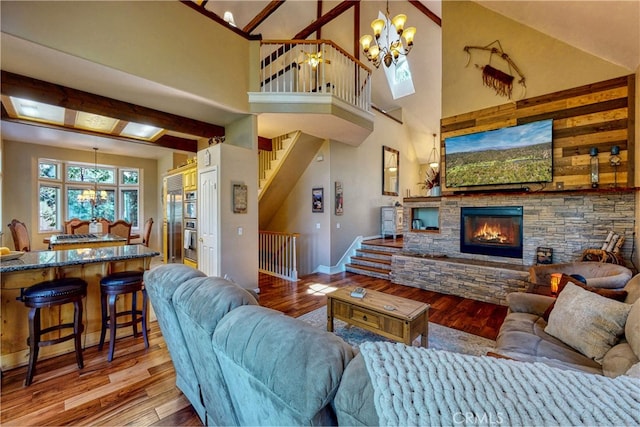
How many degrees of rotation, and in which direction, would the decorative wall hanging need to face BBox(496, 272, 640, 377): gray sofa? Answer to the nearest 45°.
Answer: approximately 45° to its left

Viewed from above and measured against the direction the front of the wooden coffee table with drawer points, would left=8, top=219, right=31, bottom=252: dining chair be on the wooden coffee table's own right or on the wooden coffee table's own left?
on the wooden coffee table's own right

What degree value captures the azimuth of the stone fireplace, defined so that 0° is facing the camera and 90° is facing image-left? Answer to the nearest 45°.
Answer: approximately 45°

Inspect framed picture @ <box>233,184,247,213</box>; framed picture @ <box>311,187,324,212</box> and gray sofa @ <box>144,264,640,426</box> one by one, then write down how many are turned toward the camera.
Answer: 2

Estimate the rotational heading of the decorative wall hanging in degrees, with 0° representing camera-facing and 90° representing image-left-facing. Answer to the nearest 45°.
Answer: approximately 45°

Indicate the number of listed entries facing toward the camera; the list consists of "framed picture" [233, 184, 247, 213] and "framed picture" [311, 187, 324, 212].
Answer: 2

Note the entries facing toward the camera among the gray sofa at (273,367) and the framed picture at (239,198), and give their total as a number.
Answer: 1

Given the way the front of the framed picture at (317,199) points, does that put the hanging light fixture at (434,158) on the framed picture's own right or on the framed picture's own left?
on the framed picture's own left

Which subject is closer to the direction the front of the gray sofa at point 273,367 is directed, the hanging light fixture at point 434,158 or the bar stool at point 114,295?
the hanging light fixture

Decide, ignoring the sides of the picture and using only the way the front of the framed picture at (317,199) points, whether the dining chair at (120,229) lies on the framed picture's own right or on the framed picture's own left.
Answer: on the framed picture's own right

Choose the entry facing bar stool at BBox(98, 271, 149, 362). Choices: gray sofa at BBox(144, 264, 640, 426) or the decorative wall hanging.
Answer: the decorative wall hanging
